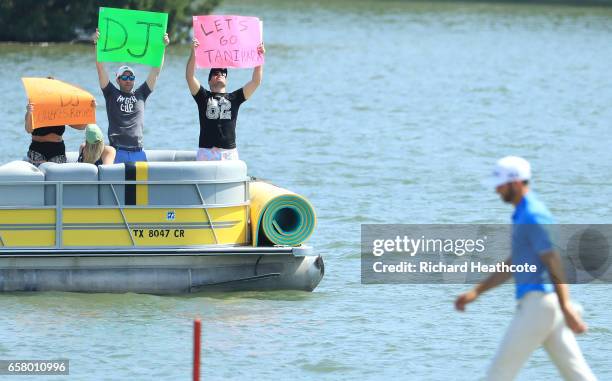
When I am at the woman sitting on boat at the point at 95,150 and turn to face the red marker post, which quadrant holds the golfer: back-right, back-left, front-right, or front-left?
front-left

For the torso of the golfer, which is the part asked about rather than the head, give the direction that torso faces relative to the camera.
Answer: to the viewer's left

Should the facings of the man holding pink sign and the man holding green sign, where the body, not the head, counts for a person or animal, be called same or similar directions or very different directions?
same or similar directions

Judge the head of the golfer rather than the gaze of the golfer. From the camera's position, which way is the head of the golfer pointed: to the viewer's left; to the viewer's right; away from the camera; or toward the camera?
to the viewer's left

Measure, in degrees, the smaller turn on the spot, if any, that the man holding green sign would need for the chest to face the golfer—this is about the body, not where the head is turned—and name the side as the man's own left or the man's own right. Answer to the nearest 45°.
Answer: approximately 45° to the man's own left

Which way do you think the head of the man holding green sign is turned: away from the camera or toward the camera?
toward the camera

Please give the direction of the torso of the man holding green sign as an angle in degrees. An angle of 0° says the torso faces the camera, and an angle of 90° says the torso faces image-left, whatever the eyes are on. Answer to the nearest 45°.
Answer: approximately 0°

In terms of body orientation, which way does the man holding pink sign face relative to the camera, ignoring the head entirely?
toward the camera

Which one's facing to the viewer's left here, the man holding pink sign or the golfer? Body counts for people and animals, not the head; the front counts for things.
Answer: the golfer

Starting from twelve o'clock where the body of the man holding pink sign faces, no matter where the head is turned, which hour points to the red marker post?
The red marker post is roughly at 12 o'clock from the man holding pink sign.
